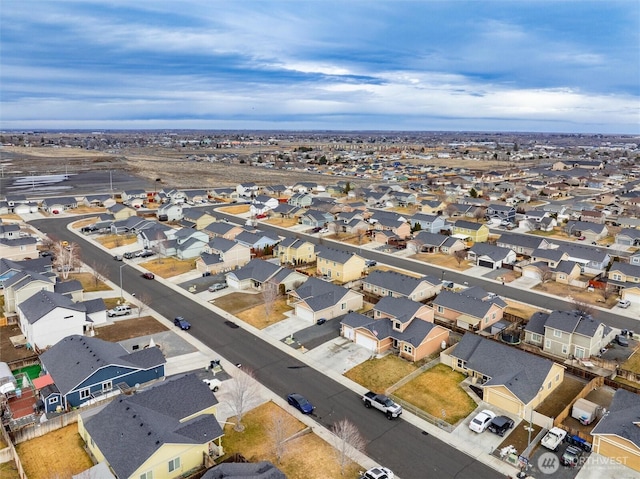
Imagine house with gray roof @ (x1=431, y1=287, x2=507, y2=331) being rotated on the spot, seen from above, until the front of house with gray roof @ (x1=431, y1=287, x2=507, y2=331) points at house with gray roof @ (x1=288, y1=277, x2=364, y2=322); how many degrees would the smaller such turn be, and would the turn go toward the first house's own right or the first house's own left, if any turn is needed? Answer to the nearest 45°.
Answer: approximately 135° to the first house's own left

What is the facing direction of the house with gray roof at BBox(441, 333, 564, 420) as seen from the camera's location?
facing the viewer and to the left of the viewer

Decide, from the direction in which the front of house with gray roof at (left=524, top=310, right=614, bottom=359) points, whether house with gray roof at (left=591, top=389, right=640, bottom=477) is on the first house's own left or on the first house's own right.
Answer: on the first house's own right

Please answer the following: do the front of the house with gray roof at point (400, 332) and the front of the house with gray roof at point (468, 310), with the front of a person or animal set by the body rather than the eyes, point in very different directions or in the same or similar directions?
very different directions

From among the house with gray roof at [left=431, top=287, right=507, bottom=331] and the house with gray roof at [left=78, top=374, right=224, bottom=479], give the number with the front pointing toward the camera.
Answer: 0

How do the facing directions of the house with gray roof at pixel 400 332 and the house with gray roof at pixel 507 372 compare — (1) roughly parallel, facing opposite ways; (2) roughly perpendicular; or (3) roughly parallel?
roughly parallel

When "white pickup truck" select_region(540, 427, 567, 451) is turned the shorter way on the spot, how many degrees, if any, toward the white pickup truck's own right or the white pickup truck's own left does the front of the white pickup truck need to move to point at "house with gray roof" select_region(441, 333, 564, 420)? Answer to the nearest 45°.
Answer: approximately 90° to the white pickup truck's own left

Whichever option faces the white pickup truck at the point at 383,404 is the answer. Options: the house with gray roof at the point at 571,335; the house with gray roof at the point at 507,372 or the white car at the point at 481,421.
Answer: the house with gray roof at the point at 507,372

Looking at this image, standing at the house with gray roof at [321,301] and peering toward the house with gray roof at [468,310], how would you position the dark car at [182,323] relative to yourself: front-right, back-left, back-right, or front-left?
back-right

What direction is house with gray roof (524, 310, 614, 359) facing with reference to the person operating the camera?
facing away from the viewer and to the right of the viewer

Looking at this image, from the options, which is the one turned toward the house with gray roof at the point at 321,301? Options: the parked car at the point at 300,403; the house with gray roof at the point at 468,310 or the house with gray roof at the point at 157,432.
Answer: the house with gray roof at the point at 157,432

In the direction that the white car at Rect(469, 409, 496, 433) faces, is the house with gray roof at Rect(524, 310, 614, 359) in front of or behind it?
in front

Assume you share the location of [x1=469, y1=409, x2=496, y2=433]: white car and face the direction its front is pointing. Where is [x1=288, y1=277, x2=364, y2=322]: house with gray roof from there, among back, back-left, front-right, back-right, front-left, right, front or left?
left

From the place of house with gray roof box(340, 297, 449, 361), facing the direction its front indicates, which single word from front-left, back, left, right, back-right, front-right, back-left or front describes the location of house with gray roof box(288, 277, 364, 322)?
right

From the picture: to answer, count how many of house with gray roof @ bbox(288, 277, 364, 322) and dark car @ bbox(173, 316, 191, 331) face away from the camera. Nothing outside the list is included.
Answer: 0

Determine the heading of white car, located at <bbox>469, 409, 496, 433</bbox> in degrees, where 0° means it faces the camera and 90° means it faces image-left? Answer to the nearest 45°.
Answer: approximately 225°

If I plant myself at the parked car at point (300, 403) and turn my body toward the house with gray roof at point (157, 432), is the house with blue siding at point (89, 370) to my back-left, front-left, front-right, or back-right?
front-right

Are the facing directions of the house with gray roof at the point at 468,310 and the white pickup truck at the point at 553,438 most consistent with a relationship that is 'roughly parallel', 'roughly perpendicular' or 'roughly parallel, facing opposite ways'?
roughly parallel

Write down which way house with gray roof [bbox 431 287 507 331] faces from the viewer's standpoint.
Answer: facing away from the viewer and to the right of the viewer

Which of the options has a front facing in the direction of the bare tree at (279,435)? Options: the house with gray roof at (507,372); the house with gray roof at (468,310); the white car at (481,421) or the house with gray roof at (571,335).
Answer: the house with gray roof at (507,372)

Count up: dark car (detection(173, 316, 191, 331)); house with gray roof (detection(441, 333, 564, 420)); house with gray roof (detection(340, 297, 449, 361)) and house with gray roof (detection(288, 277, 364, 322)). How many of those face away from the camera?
0

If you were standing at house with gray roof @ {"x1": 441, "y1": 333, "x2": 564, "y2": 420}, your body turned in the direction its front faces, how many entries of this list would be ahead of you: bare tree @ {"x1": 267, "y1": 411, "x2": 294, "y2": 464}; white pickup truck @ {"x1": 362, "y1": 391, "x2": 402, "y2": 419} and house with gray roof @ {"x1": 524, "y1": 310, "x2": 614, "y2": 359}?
2
